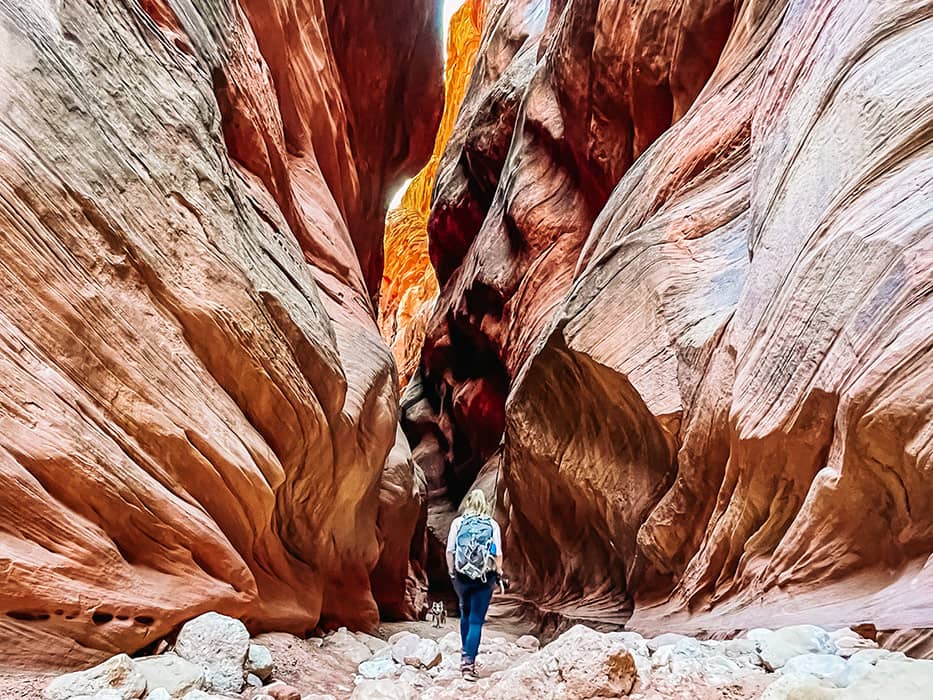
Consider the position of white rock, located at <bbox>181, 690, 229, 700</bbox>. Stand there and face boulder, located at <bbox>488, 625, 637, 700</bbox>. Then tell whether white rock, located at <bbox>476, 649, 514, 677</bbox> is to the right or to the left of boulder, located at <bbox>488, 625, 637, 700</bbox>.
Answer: left

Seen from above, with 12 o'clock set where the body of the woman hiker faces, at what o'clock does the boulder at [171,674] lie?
The boulder is roughly at 8 o'clock from the woman hiker.

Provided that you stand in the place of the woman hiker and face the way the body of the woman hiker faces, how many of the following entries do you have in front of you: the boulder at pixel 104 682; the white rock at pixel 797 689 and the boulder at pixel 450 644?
1

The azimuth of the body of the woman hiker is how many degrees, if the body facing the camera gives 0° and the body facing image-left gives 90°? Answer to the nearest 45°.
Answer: approximately 180°

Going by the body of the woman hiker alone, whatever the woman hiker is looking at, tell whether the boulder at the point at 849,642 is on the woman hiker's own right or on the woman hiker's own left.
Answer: on the woman hiker's own right

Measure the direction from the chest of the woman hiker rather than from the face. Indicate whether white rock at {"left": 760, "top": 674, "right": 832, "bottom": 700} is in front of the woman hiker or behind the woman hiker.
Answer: behind

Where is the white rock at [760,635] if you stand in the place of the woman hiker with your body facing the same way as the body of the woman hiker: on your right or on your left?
on your right

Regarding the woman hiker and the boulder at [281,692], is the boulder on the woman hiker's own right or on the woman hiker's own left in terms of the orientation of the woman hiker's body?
on the woman hiker's own left

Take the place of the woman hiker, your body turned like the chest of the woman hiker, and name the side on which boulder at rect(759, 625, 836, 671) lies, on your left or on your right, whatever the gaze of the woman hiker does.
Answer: on your right
